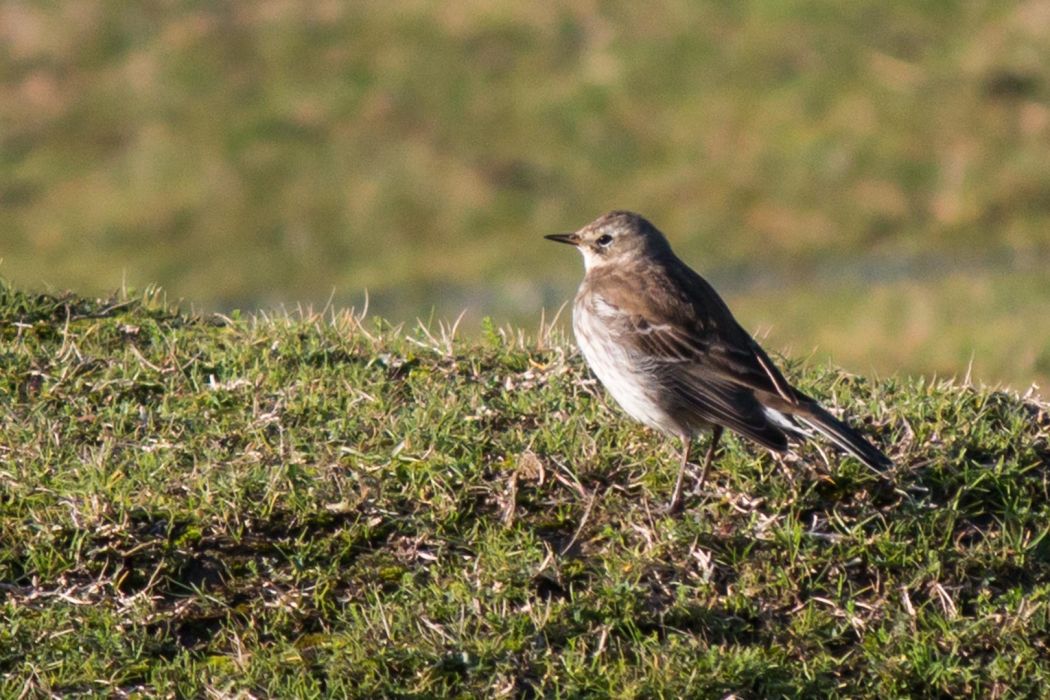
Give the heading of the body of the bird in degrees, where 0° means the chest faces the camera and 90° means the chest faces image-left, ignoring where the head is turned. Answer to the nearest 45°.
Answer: approximately 90°
